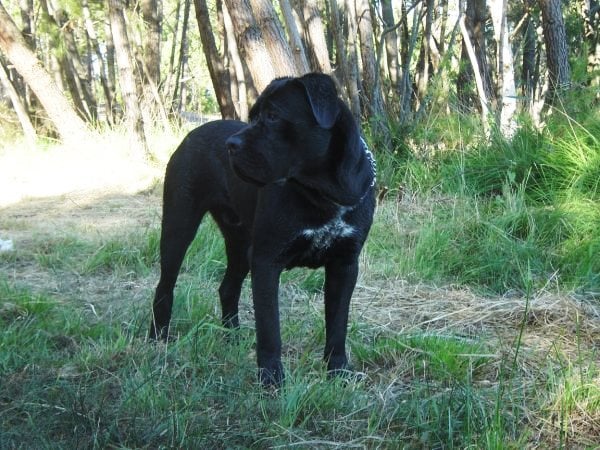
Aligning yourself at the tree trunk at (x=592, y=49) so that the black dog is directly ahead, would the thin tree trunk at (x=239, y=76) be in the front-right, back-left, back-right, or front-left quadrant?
front-right

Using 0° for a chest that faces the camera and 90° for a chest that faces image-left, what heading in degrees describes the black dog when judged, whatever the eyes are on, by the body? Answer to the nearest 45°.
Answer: approximately 315°

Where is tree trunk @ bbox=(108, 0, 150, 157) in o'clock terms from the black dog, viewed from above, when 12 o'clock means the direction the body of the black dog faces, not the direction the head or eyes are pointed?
The tree trunk is roughly at 7 o'clock from the black dog.

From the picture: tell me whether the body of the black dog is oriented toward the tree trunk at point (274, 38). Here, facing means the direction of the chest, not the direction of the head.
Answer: no

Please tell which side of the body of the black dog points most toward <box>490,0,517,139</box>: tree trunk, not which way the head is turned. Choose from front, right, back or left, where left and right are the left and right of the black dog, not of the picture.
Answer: left

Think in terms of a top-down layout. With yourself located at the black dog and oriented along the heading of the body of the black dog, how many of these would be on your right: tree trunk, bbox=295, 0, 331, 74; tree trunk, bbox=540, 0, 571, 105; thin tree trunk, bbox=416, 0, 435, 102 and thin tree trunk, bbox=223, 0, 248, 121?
0

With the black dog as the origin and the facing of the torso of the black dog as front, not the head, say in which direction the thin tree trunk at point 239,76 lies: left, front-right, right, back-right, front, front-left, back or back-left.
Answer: back-left

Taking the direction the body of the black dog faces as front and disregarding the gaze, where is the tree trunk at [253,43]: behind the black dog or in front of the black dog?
behind

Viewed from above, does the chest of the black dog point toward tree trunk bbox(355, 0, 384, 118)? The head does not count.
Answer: no

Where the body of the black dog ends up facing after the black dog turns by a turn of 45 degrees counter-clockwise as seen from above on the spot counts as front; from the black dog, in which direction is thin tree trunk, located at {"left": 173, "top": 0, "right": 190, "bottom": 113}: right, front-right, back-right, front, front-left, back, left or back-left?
left

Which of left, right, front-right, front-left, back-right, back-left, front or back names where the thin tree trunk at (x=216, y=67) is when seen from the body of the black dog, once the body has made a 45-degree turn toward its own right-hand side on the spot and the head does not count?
back

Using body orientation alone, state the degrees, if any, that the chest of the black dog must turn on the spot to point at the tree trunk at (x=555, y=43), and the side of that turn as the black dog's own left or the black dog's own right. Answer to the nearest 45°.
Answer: approximately 90° to the black dog's own left

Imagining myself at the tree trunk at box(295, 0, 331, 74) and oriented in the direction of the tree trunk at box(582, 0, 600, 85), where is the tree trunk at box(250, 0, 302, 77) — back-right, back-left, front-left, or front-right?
back-right

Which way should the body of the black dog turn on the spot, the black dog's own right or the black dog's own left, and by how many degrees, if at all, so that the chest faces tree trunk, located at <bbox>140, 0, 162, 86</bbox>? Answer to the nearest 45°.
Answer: approximately 135° to the black dog's own left

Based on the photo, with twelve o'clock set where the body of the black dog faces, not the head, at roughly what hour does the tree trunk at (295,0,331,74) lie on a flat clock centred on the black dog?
The tree trunk is roughly at 8 o'clock from the black dog.

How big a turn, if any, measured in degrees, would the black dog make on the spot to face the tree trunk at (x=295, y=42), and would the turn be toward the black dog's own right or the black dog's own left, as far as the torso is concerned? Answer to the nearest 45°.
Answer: approximately 135° to the black dog's own left
